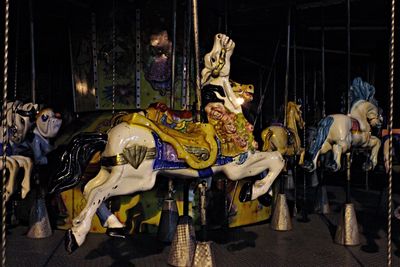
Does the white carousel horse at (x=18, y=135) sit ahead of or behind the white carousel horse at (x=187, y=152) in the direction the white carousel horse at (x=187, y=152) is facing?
behind

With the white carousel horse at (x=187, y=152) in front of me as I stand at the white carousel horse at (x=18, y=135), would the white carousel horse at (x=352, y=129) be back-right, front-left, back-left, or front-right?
front-left

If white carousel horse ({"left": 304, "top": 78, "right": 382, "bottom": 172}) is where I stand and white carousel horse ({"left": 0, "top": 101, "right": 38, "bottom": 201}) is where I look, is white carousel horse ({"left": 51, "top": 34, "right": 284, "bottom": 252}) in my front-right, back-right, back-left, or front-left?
front-left

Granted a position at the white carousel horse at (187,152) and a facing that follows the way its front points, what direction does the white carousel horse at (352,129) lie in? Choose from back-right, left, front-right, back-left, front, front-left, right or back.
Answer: front-left

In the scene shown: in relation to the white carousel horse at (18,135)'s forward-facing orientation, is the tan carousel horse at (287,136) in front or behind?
in front

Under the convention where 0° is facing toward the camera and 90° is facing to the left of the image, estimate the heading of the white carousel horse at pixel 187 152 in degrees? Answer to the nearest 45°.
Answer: approximately 270°

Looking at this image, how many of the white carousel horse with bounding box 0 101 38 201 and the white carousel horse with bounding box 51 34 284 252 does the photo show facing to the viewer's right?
2

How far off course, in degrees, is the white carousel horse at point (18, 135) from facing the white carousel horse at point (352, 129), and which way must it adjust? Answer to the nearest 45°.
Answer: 0° — it already faces it

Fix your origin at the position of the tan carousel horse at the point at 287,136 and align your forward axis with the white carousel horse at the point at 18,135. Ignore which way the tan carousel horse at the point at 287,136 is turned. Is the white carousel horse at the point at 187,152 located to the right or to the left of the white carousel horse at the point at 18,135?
left

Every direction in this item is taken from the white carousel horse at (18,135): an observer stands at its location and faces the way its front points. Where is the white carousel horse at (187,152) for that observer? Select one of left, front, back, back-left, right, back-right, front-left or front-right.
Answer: front-right

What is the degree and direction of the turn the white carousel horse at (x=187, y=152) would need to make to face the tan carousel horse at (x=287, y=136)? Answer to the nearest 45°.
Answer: approximately 45° to its left

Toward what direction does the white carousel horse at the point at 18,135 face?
to the viewer's right

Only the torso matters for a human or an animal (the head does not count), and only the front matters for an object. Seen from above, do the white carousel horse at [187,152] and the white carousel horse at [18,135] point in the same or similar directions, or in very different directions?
same or similar directions
